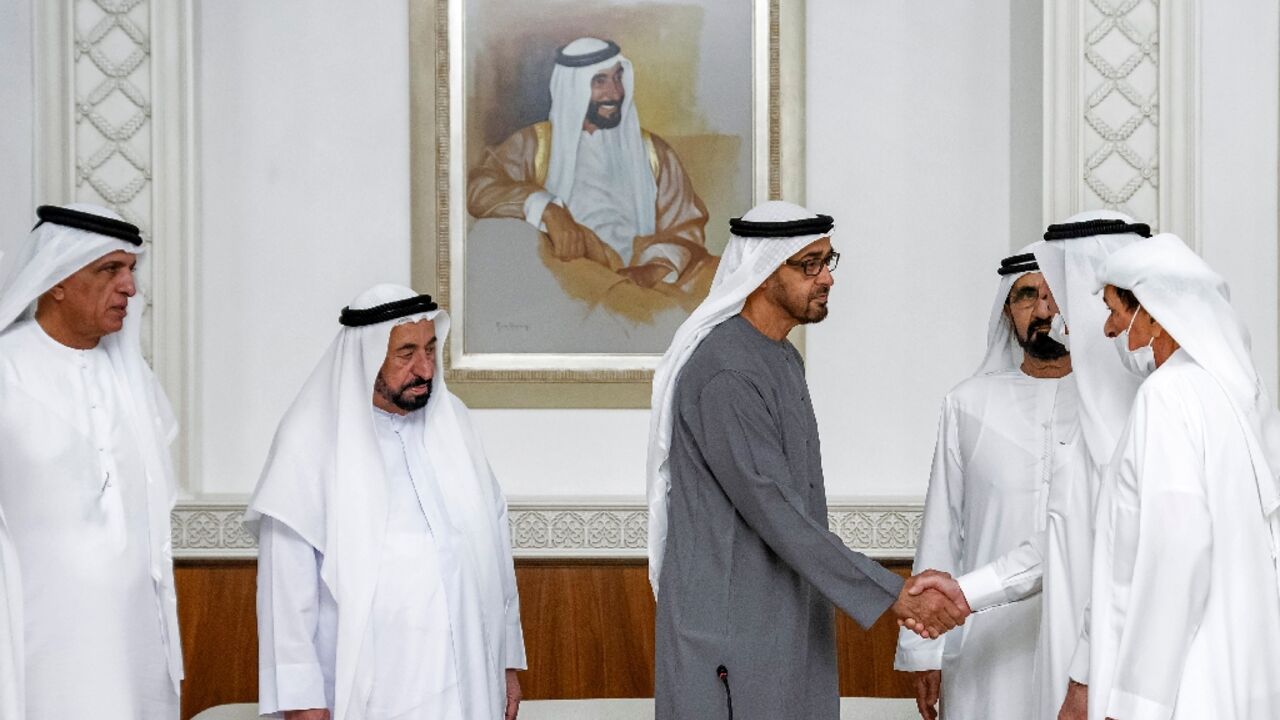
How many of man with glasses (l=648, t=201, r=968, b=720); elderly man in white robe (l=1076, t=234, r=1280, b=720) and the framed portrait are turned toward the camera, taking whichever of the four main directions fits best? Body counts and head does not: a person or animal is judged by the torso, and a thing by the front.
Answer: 1

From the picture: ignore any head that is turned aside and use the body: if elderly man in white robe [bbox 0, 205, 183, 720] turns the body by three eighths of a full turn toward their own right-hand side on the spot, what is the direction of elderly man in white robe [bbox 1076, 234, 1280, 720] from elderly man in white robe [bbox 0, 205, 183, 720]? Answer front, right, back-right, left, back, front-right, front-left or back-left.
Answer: back-left

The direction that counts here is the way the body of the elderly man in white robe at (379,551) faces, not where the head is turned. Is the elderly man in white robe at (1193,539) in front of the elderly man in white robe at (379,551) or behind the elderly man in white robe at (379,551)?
in front

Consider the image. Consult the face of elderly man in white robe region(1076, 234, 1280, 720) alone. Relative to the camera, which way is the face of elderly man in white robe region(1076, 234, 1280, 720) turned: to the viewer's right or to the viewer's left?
to the viewer's left

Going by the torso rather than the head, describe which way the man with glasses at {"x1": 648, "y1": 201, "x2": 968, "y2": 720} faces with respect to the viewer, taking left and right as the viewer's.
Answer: facing to the right of the viewer

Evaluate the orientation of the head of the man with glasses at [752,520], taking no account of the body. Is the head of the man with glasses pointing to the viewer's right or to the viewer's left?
to the viewer's right

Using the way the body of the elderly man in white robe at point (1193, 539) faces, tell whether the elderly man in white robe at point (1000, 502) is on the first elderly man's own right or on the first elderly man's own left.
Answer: on the first elderly man's own right

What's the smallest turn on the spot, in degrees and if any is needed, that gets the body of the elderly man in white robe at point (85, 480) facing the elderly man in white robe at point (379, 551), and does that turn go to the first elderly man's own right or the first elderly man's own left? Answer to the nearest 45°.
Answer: approximately 45° to the first elderly man's own left

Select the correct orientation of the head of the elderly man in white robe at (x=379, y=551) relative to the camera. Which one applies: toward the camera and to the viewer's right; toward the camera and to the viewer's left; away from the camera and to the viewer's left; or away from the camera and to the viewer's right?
toward the camera and to the viewer's right

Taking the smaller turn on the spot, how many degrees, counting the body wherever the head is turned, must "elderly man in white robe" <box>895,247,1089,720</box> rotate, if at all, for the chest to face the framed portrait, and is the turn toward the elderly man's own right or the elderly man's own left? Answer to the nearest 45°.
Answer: approximately 180°

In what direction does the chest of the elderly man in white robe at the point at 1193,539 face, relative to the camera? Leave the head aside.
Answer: to the viewer's left

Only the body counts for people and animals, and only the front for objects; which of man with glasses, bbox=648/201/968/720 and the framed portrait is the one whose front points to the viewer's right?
the man with glasses

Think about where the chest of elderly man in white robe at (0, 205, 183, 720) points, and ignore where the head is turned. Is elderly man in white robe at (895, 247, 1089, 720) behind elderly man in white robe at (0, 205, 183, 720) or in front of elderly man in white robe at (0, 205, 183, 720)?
in front

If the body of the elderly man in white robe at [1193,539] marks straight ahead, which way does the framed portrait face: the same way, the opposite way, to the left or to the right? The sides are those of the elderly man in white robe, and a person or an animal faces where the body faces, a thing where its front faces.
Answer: to the left
